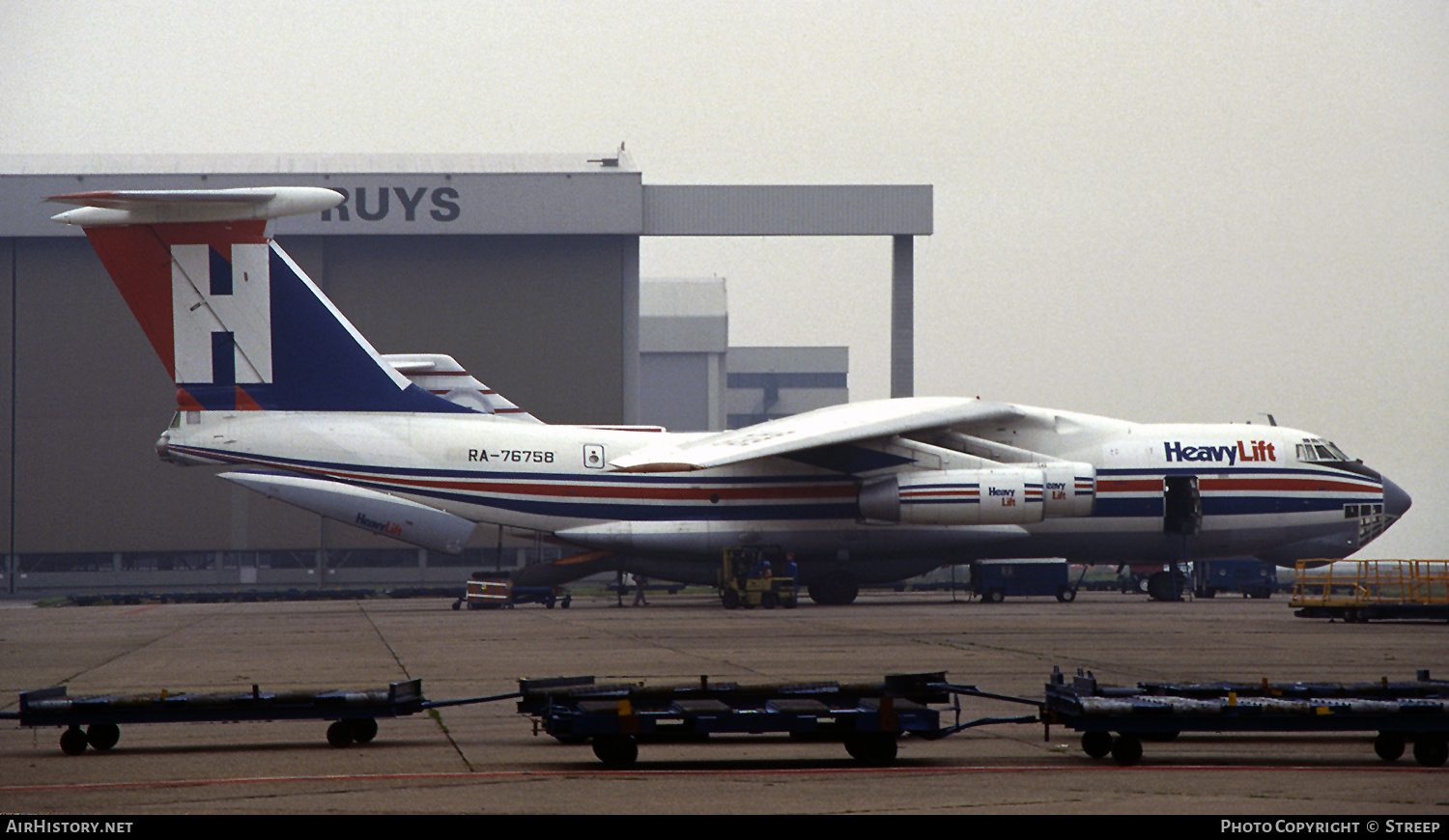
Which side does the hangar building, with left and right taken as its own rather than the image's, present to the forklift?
front

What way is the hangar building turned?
toward the camera

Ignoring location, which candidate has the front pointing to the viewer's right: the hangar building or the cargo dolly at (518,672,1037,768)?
the cargo dolly

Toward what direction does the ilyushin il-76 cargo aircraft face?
to the viewer's right

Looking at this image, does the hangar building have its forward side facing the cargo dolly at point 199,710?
yes

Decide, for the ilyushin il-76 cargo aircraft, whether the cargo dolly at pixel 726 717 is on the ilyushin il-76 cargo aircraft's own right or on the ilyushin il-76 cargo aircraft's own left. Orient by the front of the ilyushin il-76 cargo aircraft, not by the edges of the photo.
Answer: on the ilyushin il-76 cargo aircraft's own right

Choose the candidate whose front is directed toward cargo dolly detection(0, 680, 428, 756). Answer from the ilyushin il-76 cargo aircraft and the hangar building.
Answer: the hangar building

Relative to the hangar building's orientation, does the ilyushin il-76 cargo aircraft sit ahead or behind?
ahead

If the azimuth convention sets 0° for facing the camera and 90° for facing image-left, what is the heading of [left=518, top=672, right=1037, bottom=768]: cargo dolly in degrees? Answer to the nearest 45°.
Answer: approximately 270°

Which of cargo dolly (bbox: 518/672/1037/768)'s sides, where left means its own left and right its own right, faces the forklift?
left

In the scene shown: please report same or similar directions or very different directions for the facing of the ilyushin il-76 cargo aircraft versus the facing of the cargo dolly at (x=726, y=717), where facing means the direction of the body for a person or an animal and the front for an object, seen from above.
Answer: same or similar directions

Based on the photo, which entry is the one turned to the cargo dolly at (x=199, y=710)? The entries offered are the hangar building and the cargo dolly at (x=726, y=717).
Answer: the hangar building

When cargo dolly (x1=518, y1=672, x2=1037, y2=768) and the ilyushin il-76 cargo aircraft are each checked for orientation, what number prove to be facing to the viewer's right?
2

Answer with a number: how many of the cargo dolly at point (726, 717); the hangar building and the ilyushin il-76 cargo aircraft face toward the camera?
1
